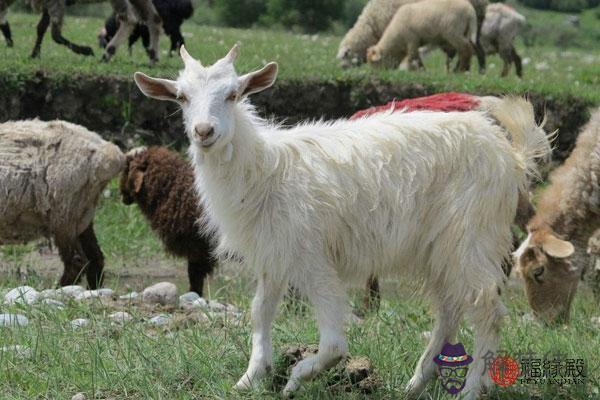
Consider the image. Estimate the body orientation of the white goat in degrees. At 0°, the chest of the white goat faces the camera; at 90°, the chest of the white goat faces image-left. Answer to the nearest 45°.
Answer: approximately 90°

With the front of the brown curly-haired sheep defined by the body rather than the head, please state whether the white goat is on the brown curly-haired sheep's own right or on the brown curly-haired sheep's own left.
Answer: on the brown curly-haired sheep's own left

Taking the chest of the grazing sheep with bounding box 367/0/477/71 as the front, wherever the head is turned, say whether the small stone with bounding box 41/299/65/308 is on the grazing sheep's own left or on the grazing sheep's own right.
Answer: on the grazing sheep's own left

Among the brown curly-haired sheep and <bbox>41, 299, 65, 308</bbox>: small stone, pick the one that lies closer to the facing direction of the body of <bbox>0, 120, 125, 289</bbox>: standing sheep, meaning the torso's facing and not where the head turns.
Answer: the small stone

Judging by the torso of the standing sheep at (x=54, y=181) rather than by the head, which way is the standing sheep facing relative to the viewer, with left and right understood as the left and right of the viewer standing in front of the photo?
facing to the left of the viewer

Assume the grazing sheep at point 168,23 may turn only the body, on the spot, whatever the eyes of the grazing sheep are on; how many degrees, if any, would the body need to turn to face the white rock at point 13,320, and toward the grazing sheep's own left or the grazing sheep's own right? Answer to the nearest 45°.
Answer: approximately 90° to the grazing sheep's own left

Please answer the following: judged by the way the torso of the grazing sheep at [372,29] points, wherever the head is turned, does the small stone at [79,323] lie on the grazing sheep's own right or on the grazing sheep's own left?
on the grazing sheep's own left

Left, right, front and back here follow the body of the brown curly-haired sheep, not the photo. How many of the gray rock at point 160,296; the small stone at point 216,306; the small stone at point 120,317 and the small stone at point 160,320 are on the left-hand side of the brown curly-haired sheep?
4

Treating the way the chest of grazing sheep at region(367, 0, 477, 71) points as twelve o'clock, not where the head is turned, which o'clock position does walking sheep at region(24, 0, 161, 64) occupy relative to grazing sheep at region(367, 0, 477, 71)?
walking sheep at region(24, 0, 161, 64) is roughly at 11 o'clock from grazing sheep at region(367, 0, 477, 71).

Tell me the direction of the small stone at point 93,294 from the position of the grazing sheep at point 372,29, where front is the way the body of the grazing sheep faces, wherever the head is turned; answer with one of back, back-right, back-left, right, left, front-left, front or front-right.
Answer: left

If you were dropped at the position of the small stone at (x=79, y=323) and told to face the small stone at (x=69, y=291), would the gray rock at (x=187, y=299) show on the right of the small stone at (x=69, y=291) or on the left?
right

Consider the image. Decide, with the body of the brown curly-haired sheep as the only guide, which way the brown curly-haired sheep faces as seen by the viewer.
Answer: to the viewer's left

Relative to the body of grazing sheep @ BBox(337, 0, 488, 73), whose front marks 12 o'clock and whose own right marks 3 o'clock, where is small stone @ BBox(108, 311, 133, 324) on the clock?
The small stone is roughly at 9 o'clock from the grazing sheep.

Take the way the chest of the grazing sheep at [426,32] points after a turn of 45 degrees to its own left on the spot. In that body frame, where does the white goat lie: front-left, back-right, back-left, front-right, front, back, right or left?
front-left

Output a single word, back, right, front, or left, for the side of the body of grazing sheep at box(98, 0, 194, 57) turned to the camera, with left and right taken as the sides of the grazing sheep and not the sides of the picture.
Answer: left

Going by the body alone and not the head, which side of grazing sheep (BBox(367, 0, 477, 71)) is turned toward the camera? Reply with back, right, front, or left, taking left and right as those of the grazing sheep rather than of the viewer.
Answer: left

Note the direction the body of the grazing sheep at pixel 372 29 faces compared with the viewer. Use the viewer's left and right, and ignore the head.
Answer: facing to the left of the viewer
